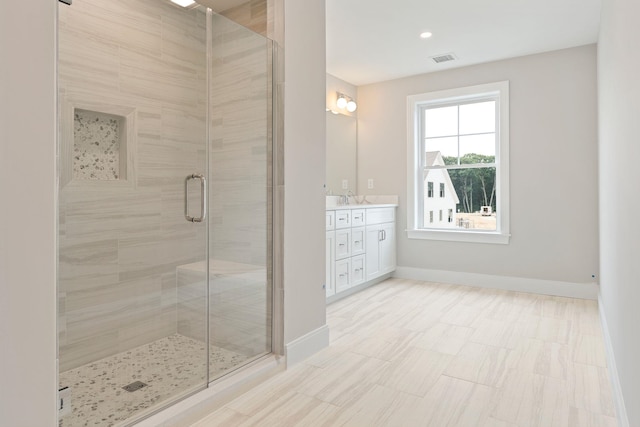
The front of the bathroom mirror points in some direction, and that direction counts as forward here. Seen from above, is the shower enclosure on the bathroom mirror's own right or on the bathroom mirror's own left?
on the bathroom mirror's own right

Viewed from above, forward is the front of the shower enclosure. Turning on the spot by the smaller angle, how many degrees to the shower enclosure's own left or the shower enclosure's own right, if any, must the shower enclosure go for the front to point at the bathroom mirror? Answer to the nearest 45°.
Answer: approximately 90° to the shower enclosure's own left

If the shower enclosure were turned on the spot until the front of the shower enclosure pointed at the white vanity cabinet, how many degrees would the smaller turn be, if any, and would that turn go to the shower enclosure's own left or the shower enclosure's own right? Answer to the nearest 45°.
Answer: approximately 90° to the shower enclosure's own left

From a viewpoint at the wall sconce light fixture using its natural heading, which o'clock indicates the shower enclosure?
The shower enclosure is roughly at 2 o'clock from the wall sconce light fixture.

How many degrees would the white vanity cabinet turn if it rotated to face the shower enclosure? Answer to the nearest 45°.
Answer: approximately 90° to its right

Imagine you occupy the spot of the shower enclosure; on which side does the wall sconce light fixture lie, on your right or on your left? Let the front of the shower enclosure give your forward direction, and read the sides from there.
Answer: on your left
